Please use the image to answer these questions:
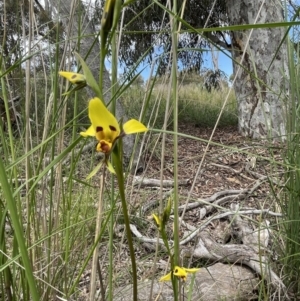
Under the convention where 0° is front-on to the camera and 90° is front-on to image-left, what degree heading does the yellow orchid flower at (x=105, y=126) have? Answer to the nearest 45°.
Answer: approximately 0°

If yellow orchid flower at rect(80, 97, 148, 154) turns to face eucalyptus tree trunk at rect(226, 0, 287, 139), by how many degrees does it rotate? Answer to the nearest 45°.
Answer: approximately 180°
